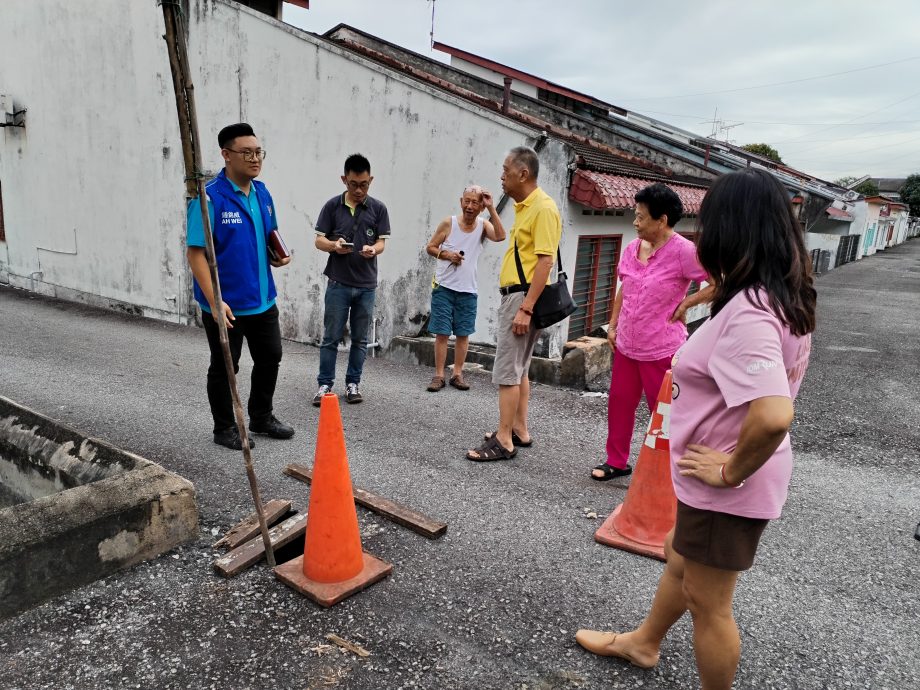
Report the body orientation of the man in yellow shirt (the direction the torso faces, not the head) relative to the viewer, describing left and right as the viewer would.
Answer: facing to the left of the viewer

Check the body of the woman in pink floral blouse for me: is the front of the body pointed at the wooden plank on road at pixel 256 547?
yes

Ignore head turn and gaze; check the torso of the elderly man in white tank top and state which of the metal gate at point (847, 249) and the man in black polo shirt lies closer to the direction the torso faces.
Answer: the man in black polo shirt

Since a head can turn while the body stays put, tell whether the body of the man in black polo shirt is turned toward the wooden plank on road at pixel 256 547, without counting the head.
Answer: yes

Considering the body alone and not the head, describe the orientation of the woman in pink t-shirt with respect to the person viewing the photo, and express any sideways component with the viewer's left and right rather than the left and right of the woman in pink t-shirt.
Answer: facing to the left of the viewer

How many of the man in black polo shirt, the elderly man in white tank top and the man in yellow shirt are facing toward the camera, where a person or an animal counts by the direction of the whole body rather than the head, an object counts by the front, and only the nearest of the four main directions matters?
2

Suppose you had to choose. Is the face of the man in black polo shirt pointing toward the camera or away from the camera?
toward the camera

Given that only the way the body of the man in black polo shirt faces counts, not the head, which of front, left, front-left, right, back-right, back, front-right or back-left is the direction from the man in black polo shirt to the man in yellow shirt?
front-left

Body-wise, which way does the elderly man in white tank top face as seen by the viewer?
toward the camera

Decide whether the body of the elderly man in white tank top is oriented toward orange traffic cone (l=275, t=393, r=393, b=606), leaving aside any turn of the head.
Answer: yes

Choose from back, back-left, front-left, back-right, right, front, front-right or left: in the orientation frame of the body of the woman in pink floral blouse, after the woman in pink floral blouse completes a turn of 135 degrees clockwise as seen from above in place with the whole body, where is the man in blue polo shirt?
left

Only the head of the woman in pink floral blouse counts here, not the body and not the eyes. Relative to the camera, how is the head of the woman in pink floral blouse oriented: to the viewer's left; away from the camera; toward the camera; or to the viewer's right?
to the viewer's left

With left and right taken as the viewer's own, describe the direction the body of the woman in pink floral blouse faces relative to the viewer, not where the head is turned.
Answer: facing the viewer and to the left of the viewer

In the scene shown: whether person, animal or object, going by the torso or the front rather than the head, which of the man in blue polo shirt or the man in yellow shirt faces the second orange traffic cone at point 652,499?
the man in blue polo shirt

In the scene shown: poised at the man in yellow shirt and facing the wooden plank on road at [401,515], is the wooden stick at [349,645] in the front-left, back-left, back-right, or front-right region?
front-left

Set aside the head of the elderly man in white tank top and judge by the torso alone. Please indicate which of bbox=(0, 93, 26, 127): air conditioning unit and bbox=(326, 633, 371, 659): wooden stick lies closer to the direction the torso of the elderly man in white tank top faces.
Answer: the wooden stick

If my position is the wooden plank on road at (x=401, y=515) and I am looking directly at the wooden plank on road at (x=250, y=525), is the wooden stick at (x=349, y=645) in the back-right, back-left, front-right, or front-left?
front-left

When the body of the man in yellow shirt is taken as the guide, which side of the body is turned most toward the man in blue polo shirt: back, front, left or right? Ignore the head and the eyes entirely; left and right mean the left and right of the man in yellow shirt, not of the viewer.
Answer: front

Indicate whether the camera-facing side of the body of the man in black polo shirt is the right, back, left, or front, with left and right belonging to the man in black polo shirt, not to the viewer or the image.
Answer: front
